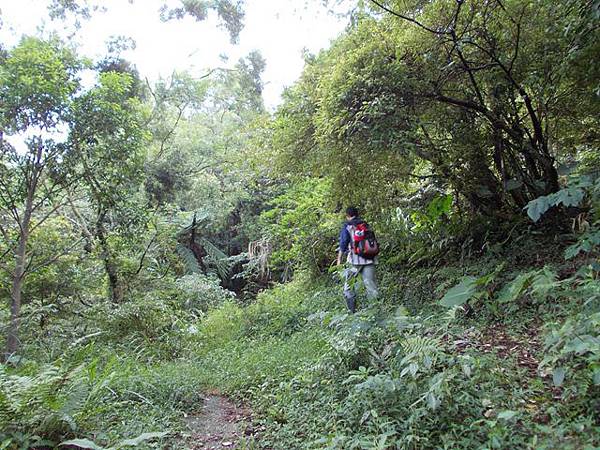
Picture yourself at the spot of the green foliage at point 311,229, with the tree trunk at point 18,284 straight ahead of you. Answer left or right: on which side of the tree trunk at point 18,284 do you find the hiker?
left

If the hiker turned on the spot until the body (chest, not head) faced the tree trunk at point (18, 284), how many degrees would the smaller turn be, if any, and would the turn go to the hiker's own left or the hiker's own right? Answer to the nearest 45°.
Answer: approximately 45° to the hiker's own left

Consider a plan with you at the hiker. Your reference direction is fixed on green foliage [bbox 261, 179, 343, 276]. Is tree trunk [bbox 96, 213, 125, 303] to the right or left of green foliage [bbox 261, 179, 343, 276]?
left

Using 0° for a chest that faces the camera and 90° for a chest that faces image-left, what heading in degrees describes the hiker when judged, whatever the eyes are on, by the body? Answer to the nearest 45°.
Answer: approximately 135°

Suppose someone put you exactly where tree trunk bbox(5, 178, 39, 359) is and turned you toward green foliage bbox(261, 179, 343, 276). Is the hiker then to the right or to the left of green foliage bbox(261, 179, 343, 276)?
right
